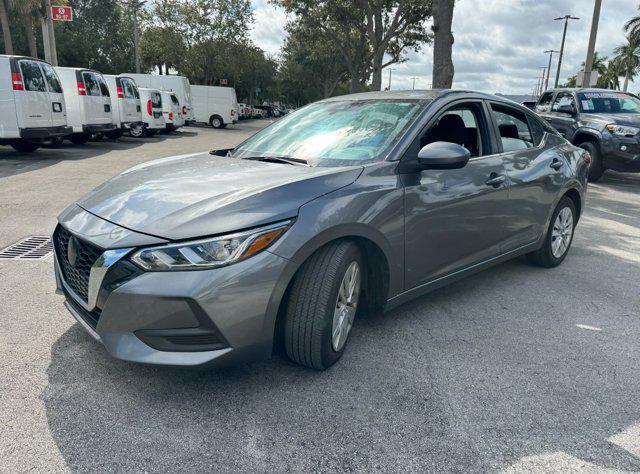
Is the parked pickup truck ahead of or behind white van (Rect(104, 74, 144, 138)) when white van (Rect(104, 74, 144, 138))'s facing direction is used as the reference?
behind

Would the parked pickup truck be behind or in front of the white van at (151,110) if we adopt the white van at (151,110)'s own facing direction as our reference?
behind

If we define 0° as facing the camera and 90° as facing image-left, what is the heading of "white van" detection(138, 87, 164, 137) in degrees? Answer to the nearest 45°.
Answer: approximately 135°

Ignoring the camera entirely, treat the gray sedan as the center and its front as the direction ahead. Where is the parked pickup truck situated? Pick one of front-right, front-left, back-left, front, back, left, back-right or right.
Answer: back

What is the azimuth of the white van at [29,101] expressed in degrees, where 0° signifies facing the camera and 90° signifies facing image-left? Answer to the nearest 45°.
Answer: approximately 135°

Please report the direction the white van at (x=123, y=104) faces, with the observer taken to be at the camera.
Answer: facing away from the viewer and to the left of the viewer

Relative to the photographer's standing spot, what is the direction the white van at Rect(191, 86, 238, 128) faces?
facing to the left of the viewer

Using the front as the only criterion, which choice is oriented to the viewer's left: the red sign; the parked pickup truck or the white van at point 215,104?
the white van
